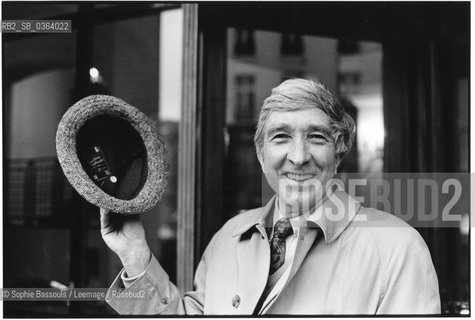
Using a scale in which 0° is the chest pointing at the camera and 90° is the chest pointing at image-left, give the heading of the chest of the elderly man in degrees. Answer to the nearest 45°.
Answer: approximately 45°

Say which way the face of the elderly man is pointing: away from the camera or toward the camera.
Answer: toward the camera
